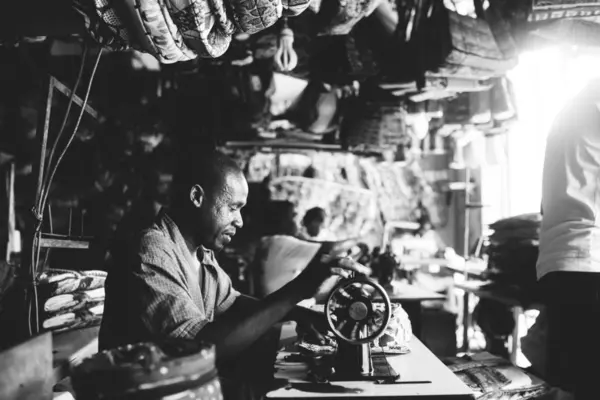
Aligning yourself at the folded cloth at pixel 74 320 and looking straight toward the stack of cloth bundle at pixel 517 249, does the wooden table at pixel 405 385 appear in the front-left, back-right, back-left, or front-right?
front-right

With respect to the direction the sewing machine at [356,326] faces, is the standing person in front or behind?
behind

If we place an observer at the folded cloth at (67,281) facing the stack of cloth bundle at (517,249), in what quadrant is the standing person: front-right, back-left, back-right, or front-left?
front-right

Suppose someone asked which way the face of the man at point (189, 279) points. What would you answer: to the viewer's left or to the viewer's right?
to the viewer's right

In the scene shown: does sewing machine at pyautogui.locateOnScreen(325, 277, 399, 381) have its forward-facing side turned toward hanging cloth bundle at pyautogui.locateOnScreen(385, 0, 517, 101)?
no

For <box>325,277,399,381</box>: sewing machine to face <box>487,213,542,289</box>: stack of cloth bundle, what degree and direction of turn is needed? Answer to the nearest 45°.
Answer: approximately 135° to its right

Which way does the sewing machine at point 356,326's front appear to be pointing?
to the viewer's left

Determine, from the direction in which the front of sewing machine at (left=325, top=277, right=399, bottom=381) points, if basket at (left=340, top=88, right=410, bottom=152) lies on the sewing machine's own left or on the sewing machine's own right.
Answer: on the sewing machine's own right
